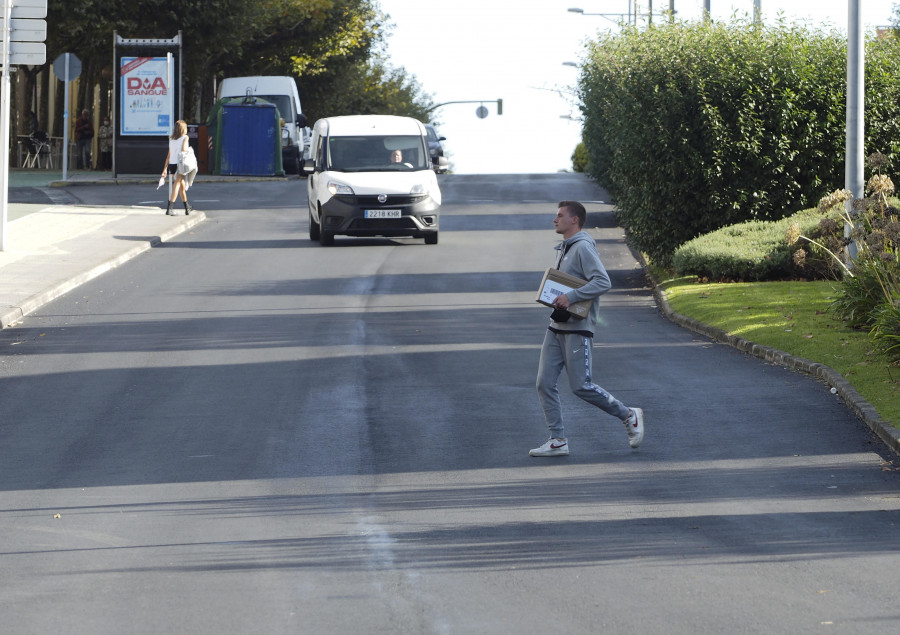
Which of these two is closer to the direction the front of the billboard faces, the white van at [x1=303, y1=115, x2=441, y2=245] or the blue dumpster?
the white van

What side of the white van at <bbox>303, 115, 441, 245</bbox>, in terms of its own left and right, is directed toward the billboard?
back

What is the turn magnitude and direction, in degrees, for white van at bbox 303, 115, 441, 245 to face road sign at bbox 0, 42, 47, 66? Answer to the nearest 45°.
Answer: approximately 45° to its right

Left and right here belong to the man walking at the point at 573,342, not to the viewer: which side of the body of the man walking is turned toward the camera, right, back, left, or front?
left

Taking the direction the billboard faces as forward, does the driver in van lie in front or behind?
in front
